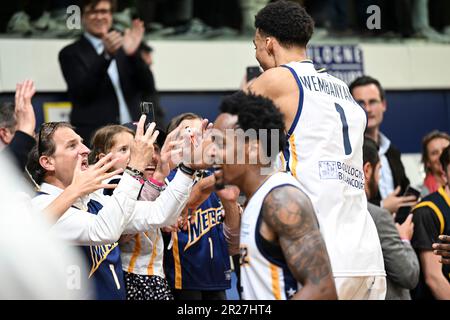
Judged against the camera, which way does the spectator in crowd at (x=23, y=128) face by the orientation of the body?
to the viewer's right

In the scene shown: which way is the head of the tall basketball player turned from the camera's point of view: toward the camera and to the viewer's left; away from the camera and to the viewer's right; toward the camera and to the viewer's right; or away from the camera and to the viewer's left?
away from the camera and to the viewer's left

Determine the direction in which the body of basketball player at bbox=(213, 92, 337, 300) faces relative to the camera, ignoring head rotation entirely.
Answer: to the viewer's left

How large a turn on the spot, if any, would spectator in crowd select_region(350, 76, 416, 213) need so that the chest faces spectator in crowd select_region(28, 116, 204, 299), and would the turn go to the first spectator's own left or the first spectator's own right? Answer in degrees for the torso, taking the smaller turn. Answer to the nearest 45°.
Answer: approximately 45° to the first spectator's own right

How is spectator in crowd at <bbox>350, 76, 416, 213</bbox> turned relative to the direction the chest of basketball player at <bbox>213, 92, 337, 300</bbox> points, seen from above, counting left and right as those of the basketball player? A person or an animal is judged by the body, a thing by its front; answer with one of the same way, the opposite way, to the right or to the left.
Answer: to the left

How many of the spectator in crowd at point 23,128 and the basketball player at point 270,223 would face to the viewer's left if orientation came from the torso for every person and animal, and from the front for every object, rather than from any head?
1

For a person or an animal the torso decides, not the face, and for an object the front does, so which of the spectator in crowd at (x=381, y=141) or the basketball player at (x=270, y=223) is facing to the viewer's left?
the basketball player

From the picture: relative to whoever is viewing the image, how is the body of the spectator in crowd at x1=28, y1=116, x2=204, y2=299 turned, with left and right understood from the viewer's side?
facing to the right of the viewer

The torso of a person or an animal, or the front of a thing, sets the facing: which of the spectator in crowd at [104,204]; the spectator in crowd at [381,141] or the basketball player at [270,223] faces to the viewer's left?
the basketball player

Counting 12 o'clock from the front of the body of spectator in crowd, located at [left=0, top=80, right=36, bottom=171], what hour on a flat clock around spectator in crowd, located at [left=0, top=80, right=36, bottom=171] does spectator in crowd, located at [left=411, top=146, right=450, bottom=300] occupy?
spectator in crowd, located at [left=411, top=146, right=450, bottom=300] is roughly at 12 o'clock from spectator in crowd, located at [left=0, top=80, right=36, bottom=171].

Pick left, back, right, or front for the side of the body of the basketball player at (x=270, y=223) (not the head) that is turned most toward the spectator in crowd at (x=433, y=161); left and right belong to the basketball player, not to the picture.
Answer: right

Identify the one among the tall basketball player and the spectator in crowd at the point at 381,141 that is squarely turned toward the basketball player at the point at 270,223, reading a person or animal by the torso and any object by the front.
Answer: the spectator in crowd
